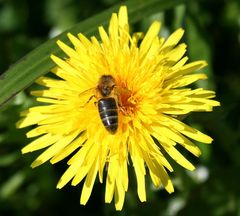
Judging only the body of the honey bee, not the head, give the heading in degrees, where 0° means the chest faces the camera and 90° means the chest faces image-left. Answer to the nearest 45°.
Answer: approximately 180°
